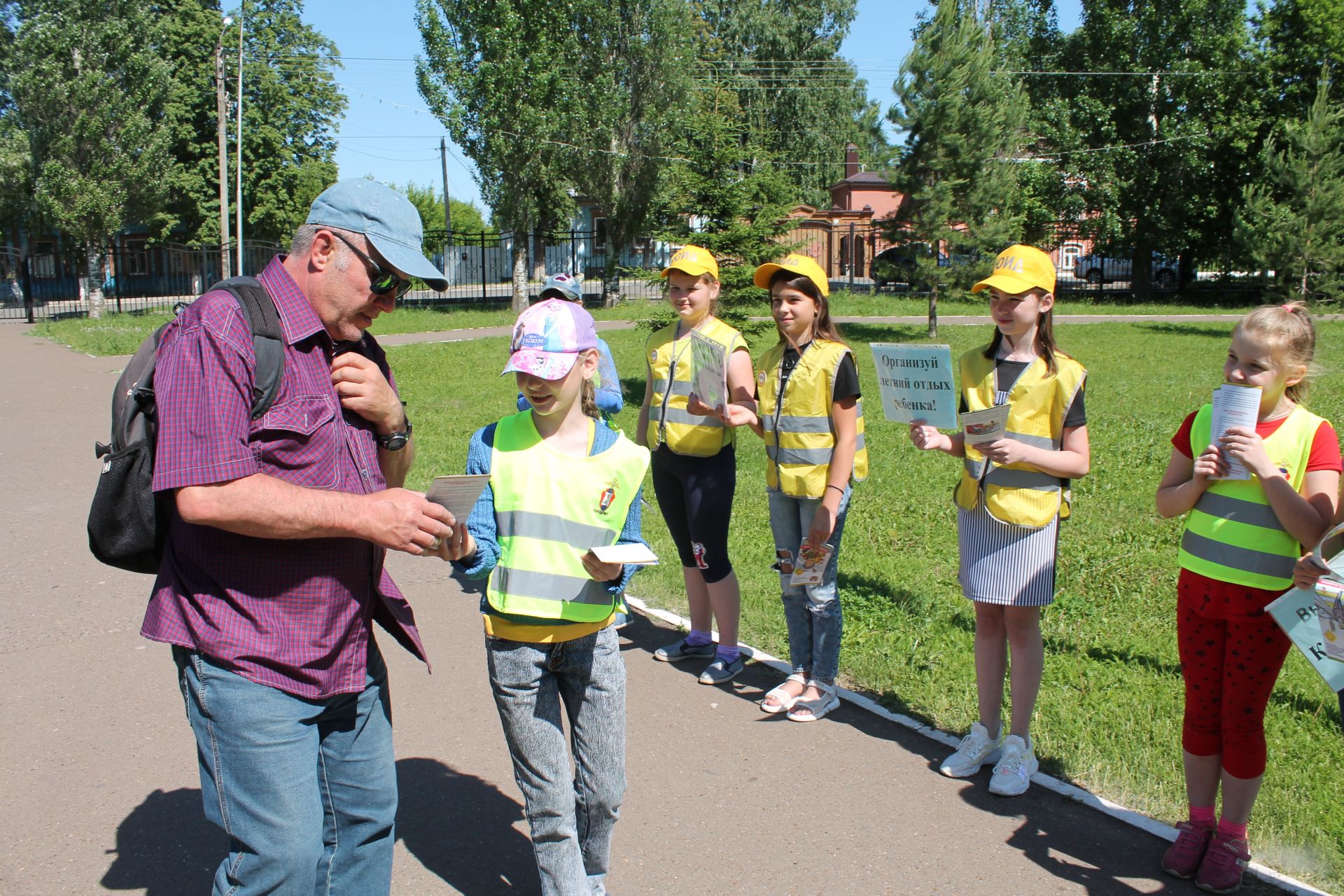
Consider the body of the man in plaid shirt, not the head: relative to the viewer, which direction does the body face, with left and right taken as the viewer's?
facing the viewer and to the right of the viewer

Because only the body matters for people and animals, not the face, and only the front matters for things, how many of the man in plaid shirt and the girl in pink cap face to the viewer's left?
0

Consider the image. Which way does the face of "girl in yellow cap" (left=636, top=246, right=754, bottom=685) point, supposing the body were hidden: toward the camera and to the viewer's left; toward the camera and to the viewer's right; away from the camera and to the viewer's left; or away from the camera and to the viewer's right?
toward the camera and to the viewer's left

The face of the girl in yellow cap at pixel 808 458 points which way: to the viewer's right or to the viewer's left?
to the viewer's left

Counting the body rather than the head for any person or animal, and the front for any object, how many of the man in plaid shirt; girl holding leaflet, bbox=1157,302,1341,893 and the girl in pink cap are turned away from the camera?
0

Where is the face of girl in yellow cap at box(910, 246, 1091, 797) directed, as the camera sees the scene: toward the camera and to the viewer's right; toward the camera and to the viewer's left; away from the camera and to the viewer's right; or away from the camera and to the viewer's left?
toward the camera and to the viewer's left

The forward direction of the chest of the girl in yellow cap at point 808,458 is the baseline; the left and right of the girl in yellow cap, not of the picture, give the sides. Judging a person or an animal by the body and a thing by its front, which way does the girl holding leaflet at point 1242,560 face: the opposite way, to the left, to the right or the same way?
the same way

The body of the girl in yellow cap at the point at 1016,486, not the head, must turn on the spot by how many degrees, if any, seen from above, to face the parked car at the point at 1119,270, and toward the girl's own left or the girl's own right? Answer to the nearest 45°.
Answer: approximately 135° to the girl's own right

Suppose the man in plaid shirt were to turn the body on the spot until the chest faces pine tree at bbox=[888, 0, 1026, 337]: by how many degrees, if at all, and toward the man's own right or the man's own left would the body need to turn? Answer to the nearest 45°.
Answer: approximately 90° to the man's own left

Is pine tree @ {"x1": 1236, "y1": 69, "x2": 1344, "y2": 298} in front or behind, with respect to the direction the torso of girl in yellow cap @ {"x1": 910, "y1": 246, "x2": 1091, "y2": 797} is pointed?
behind

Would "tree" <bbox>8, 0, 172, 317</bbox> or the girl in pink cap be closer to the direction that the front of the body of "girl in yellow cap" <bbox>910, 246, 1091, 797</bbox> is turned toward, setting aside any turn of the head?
the girl in pink cap

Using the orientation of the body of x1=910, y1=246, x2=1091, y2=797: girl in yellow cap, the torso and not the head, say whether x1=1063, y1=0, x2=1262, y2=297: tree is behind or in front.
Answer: behind

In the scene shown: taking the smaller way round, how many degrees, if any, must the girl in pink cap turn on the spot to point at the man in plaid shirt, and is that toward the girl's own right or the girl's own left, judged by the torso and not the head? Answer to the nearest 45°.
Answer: approximately 45° to the girl's own right

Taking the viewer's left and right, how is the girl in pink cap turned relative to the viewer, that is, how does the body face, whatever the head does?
facing the viewer
